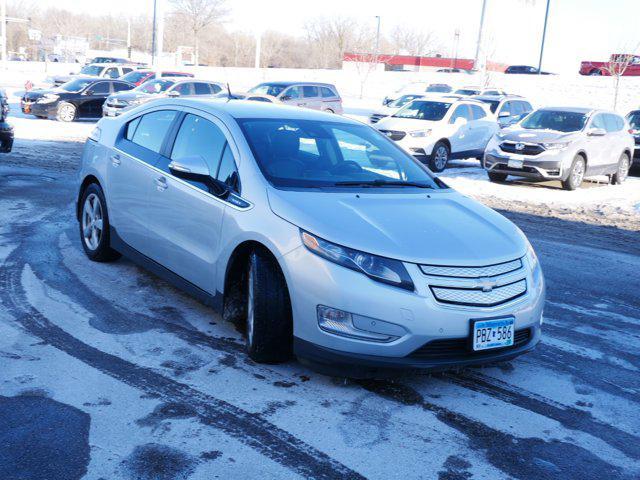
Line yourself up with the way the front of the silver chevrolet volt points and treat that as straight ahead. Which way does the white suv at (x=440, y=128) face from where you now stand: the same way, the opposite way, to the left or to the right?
to the right

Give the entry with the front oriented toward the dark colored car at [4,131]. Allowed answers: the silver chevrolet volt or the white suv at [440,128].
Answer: the white suv

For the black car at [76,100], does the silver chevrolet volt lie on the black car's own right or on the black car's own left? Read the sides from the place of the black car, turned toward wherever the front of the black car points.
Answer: on the black car's own left

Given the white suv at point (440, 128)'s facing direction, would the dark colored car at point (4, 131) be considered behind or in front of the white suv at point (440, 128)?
in front

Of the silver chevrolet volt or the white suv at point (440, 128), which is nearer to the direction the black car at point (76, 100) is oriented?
the silver chevrolet volt

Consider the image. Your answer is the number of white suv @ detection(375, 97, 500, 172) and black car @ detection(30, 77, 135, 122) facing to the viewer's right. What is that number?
0

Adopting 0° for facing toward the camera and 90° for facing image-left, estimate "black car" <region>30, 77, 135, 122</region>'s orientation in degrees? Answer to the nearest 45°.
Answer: approximately 45°

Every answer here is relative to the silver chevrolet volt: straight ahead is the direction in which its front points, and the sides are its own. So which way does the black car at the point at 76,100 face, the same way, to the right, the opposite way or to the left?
to the right

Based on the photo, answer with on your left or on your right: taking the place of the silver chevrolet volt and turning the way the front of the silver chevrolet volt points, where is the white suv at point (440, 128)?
on your left

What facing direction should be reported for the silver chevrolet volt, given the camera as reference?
facing the viewer and to the right of the viewer

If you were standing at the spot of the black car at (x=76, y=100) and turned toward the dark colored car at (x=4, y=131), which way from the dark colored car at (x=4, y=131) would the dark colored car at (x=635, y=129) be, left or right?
left

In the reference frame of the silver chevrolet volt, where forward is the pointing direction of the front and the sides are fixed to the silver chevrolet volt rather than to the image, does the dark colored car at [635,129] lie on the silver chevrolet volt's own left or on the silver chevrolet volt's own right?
on the silver chevrolet volt's own left

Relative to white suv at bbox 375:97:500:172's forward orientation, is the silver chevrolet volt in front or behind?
in front

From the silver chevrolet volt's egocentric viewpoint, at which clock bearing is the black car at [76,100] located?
The black car is roughly at 7 o'clock from the silver chevrolet volt.

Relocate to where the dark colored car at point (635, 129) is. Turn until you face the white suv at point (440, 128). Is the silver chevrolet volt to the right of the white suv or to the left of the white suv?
left

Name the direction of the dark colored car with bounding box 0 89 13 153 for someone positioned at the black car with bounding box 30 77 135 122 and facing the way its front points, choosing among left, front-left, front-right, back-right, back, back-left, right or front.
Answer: front-left

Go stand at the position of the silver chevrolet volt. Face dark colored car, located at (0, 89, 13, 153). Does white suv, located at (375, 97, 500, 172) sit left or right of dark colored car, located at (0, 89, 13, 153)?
right

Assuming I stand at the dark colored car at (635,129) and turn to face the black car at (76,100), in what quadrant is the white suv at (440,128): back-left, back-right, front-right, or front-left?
front-left

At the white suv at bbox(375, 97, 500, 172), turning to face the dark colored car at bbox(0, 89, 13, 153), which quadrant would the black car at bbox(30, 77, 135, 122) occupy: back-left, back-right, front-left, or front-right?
front-right

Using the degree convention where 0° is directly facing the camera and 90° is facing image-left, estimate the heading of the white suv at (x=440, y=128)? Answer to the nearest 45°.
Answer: approximately 45°

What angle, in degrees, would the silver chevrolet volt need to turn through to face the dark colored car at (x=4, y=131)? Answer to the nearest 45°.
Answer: approximately 180°
